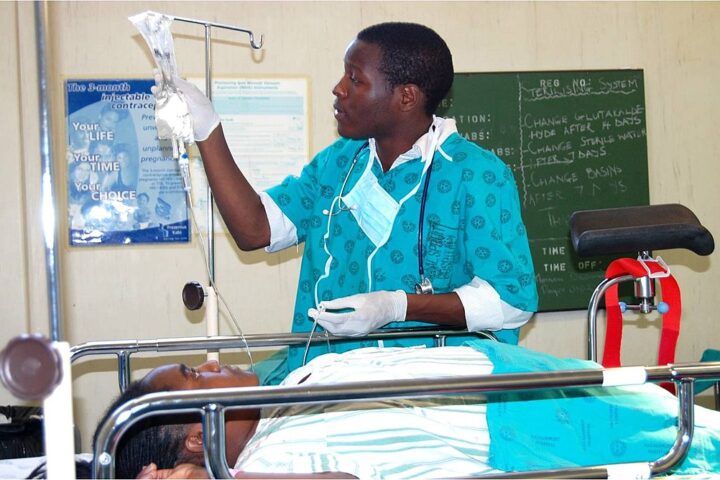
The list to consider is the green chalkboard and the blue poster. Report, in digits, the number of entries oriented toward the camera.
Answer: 2

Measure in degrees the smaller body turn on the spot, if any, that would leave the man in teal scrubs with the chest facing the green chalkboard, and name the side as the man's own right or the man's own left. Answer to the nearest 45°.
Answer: approximately 180°

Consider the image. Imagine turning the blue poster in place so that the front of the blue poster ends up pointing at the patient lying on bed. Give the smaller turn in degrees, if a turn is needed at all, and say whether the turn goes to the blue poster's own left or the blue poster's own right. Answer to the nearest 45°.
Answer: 0° — it already faces them

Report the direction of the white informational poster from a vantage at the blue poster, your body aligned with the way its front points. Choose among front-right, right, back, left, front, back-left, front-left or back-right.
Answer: left

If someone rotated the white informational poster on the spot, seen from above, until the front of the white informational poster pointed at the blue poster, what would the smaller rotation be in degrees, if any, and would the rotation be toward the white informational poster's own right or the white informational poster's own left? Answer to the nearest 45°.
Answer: approximately 90° to the white informational poster's own right

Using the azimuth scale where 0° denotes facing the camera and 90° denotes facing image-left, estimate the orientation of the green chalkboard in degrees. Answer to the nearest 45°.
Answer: approximately 0°

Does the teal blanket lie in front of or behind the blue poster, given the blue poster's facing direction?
in front

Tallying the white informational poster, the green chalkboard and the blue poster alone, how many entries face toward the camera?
3

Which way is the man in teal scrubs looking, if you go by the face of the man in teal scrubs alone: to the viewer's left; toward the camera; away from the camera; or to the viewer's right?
to the viewer's left

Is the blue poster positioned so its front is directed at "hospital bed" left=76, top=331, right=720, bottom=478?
yes

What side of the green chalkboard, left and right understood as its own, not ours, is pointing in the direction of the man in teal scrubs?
front

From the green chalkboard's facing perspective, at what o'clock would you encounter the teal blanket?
The teal blanket is roughly at 12 o'clock from the green chalkboard.

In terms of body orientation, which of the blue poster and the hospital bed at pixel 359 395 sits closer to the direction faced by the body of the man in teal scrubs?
the hospital bed

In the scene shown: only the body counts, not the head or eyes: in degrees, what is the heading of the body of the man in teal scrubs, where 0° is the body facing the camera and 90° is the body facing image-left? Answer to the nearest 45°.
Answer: approximately 45°
